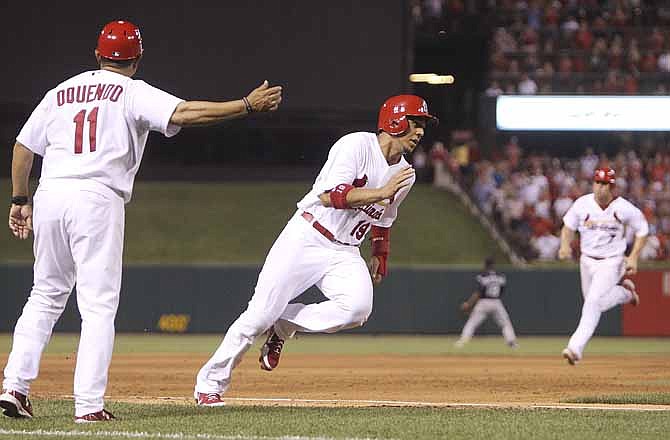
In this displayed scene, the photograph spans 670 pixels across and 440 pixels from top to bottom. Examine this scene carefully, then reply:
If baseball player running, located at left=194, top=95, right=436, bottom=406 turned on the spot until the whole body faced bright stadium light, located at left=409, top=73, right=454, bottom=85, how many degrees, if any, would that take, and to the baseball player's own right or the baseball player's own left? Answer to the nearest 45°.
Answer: approximately 135° to the baseball player's own left

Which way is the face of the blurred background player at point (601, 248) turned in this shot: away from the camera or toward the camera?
toward the camera

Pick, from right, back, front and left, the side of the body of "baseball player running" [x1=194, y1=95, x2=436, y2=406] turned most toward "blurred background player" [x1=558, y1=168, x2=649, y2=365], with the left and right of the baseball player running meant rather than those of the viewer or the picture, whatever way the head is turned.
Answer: left

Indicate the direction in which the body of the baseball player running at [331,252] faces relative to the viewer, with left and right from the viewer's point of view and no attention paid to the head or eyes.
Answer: facing the viewer and to the right of the viewer

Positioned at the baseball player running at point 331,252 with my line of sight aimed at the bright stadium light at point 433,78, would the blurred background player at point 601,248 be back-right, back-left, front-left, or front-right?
front-right
